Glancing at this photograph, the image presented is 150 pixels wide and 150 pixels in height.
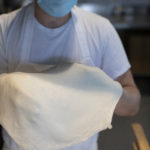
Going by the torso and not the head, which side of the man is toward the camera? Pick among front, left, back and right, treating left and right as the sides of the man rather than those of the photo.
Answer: front

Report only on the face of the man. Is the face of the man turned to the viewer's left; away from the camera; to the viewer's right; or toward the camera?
toward the camera
